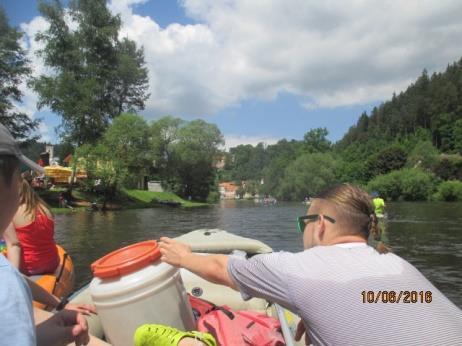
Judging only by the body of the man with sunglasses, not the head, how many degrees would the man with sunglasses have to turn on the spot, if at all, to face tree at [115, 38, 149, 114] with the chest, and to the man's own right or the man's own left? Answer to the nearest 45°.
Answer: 0° — they already face it

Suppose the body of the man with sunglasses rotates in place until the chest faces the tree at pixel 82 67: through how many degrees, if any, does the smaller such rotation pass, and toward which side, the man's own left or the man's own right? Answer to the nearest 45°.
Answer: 0° — they already face it

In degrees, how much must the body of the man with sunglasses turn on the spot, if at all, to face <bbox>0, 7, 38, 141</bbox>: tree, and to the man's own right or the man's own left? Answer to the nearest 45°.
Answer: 0° — they already face it

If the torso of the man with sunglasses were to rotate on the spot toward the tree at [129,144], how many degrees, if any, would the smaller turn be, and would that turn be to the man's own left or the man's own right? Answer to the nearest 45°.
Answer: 0° — they already face it

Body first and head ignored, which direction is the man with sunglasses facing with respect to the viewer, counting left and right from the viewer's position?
facing away from the viewer and to the left of the viewer

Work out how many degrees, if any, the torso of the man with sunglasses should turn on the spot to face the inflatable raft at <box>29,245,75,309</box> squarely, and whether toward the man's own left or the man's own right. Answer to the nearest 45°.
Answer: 0° — they already face it

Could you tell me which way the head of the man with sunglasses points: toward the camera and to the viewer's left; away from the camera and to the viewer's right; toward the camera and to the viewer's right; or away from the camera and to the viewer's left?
away from the camera and to the viewer's left
